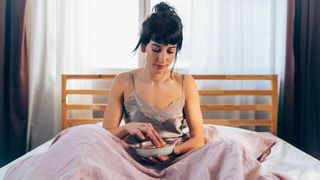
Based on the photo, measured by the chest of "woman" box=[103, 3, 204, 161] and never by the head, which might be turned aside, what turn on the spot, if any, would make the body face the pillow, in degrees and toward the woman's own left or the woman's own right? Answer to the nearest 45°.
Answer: approximately 135° to the woman's own left

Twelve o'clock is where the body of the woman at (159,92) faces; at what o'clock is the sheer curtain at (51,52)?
The sheer curtain is roughly at 5 o'clock from the woman.

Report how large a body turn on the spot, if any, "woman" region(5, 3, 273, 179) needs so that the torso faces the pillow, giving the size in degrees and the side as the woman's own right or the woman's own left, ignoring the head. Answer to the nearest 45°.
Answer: approximately 135° to the woman's own left

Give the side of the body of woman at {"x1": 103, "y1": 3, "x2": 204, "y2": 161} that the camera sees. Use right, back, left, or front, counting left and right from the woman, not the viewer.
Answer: front
